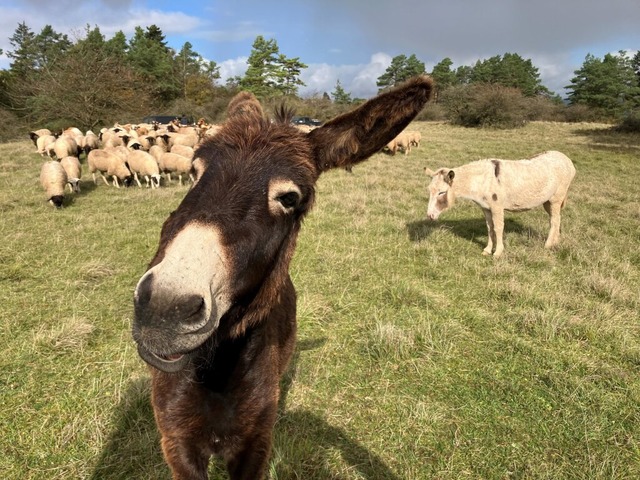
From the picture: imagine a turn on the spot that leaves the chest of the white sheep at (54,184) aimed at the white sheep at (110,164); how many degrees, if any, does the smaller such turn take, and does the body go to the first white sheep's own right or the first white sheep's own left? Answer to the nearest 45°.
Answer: approximately 135° to the first white sheep's own left

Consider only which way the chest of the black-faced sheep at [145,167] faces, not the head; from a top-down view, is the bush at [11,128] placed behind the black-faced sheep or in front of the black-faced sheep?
behind

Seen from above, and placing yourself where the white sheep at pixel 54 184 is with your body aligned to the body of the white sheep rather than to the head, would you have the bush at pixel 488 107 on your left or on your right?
on your left

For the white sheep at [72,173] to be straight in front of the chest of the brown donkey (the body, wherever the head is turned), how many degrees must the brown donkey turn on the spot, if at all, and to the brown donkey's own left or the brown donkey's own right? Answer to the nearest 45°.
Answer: approximately 135° to the brown donkey's own right

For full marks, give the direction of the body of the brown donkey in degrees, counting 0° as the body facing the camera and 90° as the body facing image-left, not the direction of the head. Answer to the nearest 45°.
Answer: approximately 0°

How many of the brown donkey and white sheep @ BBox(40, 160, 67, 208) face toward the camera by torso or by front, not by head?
2

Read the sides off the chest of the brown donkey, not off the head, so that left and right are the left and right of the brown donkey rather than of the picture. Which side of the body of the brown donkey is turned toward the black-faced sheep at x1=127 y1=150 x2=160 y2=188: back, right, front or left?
back

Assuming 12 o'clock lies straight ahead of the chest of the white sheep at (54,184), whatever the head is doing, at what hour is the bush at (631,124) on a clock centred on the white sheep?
The bush is roughly at 9 o'clock from the white sheep.

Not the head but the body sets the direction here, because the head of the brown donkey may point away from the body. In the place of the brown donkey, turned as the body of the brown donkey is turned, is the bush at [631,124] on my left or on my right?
on my left

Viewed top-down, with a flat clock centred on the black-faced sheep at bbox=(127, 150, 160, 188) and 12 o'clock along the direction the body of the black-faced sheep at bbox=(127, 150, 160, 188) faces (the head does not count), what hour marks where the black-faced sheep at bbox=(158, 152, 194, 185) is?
the black-faced sheep at bbox=(158, 152, 194, 185) is roughly at 10 o'clock from the black-faced sheep at bbox=(127, 150, 160, 188).
